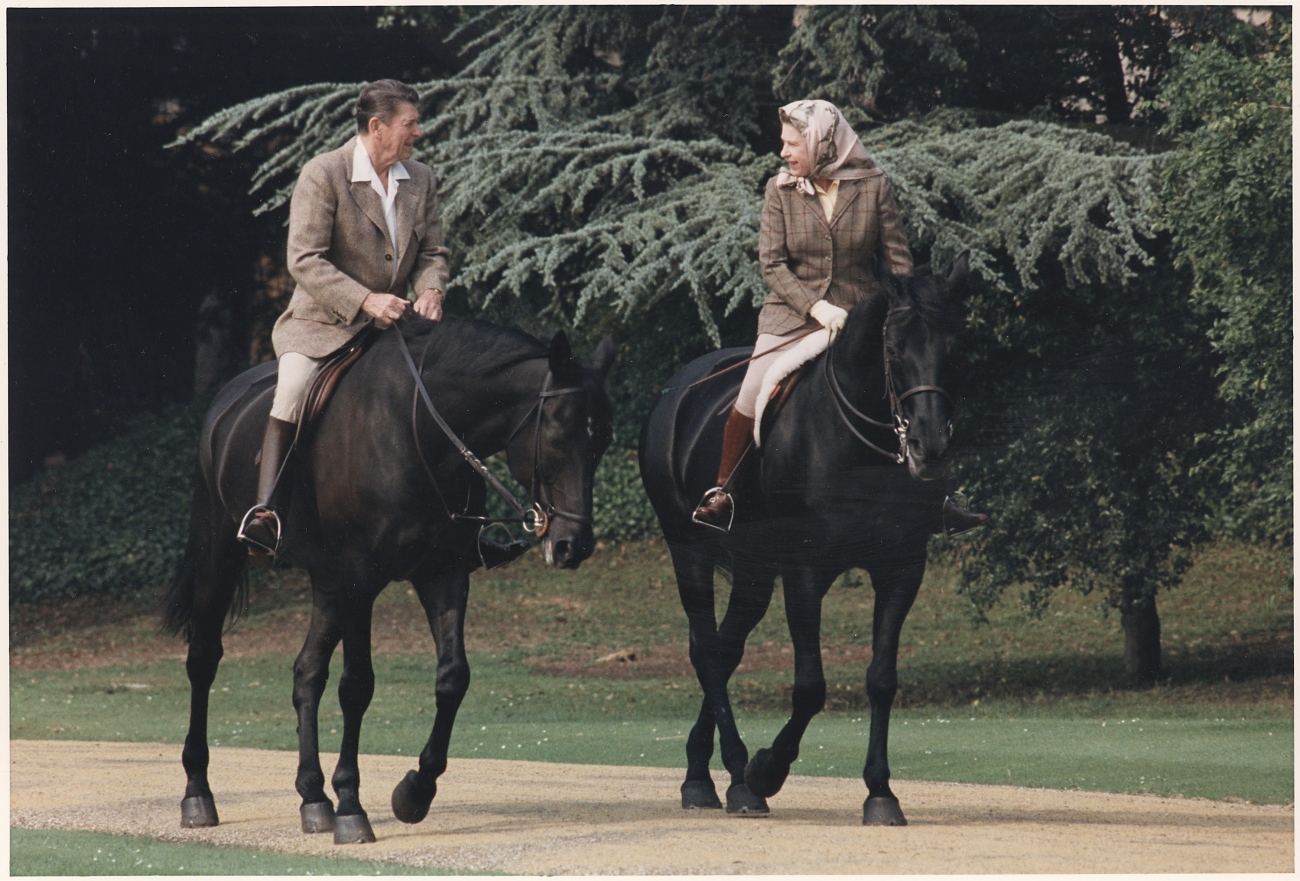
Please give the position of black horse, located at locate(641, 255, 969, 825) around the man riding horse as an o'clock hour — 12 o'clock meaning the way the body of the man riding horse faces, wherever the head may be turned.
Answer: The black horse is roughly at 11 o'clock from the man riding horse.

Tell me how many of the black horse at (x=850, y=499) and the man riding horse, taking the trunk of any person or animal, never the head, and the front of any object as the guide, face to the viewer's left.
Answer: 0

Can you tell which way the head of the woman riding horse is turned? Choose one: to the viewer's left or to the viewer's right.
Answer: to the viewer's left

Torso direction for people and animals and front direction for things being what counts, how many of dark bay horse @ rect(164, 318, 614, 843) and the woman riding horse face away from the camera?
0

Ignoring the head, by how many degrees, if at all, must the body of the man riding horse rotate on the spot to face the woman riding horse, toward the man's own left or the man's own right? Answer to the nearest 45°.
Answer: approximately 45° to the man's own left

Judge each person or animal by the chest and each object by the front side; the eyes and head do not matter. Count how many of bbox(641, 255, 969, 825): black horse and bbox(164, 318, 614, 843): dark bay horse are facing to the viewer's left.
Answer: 0

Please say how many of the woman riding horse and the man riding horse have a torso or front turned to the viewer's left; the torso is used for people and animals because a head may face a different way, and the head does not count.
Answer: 0

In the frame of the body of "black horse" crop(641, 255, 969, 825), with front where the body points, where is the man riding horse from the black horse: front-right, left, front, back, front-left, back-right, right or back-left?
back-right

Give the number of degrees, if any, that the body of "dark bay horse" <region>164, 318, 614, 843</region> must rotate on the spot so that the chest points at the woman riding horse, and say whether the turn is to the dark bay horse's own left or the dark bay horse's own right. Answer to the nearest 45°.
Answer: approximately 45° to the dark bay horse's own left

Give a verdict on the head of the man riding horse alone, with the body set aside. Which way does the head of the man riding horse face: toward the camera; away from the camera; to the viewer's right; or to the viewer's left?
to the viewer's right

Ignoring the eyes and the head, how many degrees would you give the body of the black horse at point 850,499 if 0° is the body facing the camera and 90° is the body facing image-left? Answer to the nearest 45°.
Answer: approximately 315°

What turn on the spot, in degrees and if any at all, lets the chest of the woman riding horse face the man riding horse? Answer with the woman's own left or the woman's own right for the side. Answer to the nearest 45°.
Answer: approximately 90° to the woman's own right

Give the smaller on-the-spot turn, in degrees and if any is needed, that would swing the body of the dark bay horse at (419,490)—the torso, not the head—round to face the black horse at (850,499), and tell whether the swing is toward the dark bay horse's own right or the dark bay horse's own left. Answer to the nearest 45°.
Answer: approximately 45° to the dark bay horse's own left
